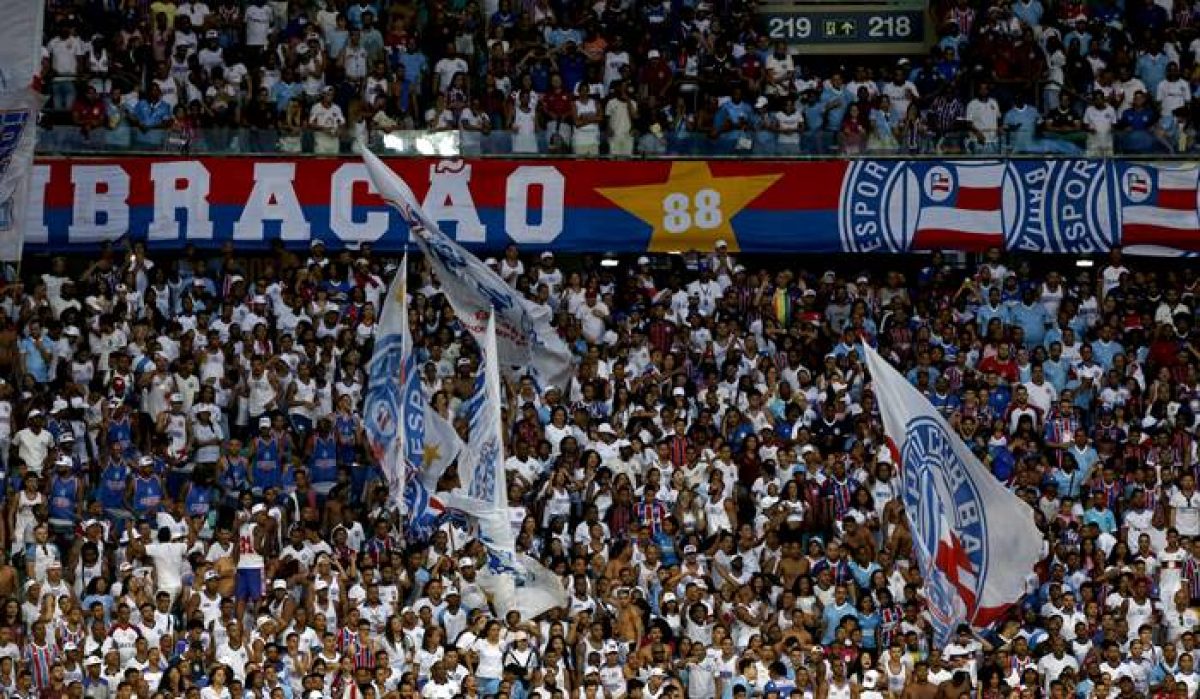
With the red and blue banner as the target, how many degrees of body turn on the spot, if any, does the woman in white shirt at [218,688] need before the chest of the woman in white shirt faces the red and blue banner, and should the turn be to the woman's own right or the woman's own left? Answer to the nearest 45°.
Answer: approximately 135° to the woman's own left

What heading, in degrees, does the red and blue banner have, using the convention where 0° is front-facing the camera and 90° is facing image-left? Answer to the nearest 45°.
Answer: approximately 0°

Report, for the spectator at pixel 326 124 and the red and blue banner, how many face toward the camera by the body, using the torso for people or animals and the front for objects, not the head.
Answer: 2

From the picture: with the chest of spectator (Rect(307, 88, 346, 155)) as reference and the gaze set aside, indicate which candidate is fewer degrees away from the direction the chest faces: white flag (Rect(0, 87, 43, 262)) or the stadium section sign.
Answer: the white flag

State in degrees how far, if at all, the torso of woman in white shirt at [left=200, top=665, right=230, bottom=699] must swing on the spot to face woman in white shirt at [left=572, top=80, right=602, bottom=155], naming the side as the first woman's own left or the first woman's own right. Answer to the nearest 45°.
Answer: approximately 135° to the first woman's own left

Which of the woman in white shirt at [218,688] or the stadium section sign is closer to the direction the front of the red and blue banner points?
the woman in white shirt
